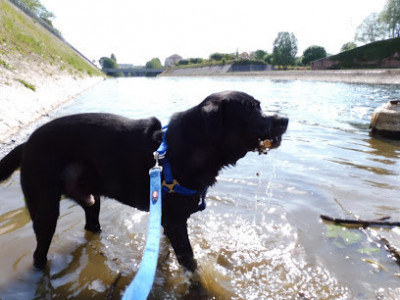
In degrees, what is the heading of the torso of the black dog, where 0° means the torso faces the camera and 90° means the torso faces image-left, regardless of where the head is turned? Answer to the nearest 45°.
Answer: approximately 270°

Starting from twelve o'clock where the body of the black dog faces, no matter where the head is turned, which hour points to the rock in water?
The rock in water is roughly at 11 o'clock from the black dog.
